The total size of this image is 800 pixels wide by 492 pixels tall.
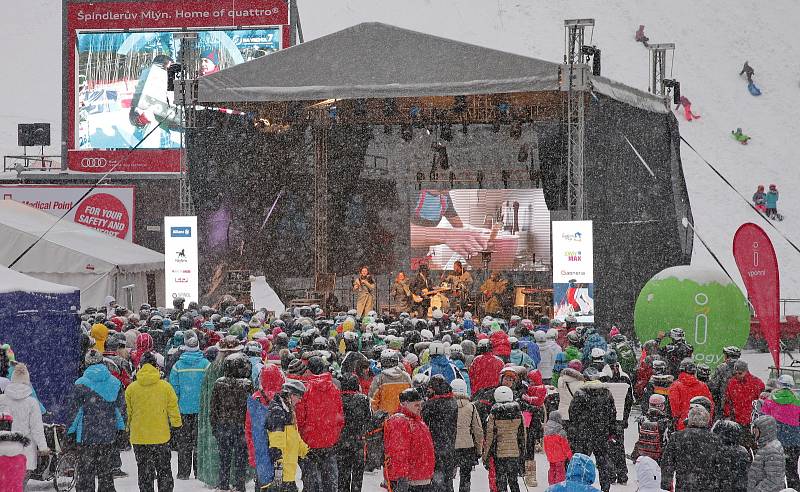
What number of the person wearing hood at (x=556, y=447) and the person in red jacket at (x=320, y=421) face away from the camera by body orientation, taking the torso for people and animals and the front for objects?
2

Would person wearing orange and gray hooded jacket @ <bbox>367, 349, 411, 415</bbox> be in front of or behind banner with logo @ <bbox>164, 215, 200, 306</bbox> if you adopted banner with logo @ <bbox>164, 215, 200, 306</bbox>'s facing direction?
in front

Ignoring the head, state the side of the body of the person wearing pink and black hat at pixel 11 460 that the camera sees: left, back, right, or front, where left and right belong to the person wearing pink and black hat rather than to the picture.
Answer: back

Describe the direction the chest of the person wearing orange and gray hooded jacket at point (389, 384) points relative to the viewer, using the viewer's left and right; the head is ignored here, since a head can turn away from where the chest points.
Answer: facing away from the viewer

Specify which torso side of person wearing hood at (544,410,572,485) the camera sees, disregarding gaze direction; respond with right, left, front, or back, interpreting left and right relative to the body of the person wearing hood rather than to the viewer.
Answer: back

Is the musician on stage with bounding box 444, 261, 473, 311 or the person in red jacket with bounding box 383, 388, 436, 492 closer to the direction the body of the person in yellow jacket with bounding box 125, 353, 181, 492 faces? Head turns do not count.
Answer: the musician on stage

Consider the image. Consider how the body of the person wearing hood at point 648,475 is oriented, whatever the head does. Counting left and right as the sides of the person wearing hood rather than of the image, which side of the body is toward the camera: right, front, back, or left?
back

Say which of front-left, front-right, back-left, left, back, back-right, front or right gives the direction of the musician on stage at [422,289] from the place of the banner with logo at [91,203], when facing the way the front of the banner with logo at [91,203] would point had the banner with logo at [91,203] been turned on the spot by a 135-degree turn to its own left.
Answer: right

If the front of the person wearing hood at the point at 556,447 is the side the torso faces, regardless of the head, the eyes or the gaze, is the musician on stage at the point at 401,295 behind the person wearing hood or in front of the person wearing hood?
in front

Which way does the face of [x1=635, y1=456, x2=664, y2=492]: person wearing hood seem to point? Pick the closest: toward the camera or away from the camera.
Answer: away from the camera

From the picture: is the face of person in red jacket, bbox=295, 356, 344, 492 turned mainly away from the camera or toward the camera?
away from the camera

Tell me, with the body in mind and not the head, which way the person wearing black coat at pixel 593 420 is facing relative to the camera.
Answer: away from the camera
